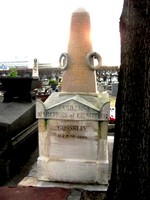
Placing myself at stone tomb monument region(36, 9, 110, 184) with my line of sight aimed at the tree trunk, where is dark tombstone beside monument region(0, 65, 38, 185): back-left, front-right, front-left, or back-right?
back-right

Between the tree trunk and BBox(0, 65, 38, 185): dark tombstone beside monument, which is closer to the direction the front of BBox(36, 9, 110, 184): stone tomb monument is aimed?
the tree trunk

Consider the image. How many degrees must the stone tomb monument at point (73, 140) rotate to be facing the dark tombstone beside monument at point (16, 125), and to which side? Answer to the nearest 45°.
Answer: approximately 135° to its right

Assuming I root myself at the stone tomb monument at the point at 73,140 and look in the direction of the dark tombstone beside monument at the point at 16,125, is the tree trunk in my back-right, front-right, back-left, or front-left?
back-left

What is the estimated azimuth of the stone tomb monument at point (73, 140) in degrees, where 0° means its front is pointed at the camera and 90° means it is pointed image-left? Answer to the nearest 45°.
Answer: approximately 0°
